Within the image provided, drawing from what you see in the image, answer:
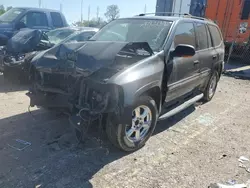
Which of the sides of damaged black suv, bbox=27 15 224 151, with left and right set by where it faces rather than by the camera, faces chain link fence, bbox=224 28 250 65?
back

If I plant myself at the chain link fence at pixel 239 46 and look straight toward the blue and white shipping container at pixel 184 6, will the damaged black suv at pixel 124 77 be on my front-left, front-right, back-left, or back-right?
back-left

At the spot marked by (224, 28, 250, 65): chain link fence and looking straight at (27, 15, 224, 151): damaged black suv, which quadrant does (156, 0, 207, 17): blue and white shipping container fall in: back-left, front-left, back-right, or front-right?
back-right

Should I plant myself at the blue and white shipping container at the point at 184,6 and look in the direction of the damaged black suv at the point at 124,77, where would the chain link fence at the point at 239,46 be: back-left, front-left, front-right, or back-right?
front-left

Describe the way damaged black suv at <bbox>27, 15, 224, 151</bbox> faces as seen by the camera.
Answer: facing the viewer and to the left of the viewer

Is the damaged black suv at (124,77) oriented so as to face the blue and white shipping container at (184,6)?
no
